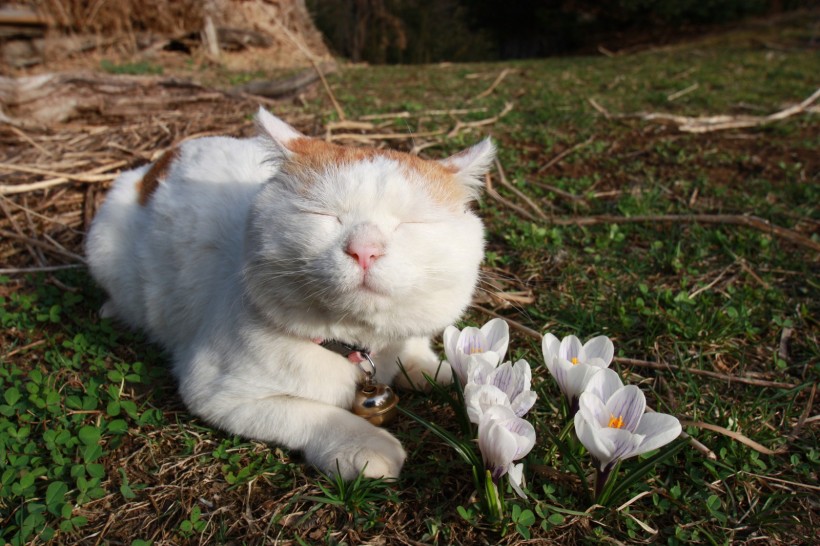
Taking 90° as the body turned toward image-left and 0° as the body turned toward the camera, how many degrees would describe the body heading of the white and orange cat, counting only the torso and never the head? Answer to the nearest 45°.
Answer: approximately 315°

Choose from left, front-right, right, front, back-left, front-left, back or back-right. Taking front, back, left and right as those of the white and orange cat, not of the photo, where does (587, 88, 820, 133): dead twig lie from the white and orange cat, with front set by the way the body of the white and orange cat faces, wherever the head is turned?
left

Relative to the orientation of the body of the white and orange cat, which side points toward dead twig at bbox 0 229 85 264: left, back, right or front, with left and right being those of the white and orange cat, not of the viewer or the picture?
back

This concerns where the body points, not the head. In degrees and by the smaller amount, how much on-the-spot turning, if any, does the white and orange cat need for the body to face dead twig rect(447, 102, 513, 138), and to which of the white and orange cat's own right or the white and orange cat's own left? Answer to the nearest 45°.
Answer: approximately 90° to the white and orange cat's own left

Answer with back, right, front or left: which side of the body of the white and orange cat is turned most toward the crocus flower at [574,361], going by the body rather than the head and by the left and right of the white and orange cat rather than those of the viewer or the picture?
front

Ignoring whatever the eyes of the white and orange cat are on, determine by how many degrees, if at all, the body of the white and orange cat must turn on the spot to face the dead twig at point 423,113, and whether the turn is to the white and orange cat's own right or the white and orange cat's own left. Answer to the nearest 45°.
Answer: approximately 135° to the white and orange cat's own left

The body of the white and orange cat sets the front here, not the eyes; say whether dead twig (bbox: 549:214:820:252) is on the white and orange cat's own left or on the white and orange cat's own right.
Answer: on the white and orange cat's own left

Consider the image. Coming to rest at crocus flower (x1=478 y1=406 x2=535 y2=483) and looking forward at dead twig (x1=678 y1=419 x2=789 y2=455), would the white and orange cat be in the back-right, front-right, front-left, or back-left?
back-left

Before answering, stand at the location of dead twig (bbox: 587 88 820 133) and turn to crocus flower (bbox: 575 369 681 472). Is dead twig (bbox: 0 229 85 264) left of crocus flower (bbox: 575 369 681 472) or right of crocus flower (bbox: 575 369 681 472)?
right

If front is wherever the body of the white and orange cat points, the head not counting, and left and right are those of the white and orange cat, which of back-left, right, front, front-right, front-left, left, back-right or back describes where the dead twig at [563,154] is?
left

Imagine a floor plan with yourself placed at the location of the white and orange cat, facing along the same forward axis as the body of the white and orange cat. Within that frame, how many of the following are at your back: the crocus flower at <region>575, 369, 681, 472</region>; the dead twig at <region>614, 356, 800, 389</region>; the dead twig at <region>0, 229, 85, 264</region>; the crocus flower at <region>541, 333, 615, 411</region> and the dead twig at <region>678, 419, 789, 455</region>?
1

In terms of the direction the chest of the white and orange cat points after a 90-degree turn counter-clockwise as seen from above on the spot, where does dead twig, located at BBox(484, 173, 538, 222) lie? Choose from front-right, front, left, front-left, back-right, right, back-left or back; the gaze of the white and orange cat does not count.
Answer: front
